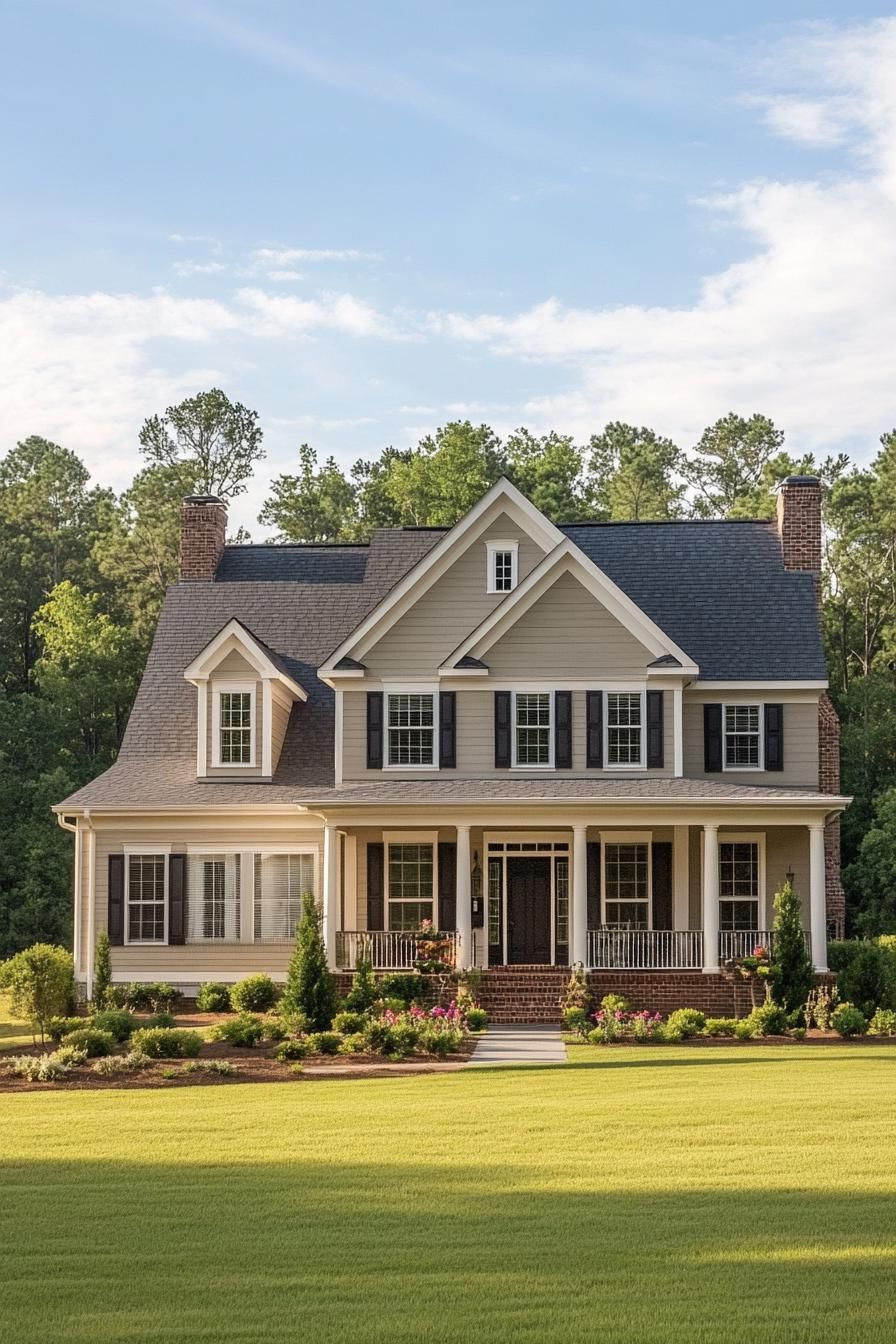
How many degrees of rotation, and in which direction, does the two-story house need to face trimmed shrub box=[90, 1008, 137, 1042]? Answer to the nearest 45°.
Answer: approximately 45° to its right

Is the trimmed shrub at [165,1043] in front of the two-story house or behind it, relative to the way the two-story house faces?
in front

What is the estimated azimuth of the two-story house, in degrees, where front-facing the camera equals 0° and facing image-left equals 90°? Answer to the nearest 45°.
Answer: approximately 0°

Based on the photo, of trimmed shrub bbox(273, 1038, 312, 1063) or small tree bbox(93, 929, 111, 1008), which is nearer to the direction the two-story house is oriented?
the trimmed shrub

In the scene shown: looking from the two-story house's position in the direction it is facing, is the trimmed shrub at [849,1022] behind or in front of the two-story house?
in front

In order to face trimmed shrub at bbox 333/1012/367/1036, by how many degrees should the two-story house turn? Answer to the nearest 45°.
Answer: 0° — it already faces it

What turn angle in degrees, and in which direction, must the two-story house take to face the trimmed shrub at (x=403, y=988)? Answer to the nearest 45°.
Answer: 0° — it already faces it
